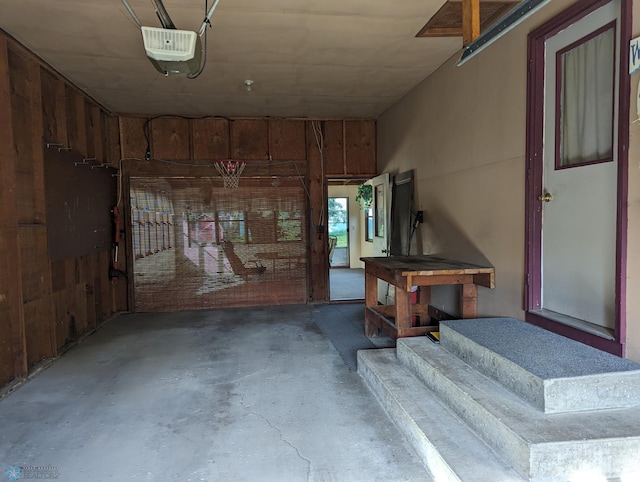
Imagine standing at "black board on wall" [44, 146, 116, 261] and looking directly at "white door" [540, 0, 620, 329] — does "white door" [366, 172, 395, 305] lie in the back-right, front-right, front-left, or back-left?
front-left

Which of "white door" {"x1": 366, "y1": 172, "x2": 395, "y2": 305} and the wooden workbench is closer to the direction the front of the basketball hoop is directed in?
the wooden workbench

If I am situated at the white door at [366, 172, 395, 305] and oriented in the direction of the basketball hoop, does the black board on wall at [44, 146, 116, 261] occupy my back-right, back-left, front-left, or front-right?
front-left

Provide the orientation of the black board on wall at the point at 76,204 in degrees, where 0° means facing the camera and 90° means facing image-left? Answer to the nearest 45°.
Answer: approximately 315°

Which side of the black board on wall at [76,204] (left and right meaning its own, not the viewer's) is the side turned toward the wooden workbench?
front

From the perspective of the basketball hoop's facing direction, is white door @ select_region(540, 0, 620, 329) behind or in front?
in front

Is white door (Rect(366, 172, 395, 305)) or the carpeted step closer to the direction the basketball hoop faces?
the carpeted step

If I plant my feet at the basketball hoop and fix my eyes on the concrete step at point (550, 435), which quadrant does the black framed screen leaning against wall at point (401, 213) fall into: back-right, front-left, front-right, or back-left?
front-left

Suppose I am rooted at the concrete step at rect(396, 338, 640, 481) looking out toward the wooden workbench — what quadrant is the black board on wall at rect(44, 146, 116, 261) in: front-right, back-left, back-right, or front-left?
front-left

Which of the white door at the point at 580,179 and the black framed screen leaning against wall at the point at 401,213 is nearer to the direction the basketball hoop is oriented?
the white door

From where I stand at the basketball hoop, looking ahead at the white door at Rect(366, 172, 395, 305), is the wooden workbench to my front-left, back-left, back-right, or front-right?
front-right

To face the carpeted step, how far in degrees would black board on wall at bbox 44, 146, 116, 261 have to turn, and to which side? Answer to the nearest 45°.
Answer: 0° — it already faces it

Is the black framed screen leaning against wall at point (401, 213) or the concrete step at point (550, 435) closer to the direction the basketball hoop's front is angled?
the concrete step

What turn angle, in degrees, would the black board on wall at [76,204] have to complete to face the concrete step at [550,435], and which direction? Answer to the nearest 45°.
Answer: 0° — it already faces it

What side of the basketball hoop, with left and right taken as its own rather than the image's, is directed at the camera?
front

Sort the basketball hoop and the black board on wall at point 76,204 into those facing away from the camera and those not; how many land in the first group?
0

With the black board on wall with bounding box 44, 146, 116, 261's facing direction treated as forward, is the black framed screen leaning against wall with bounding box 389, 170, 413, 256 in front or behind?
in front

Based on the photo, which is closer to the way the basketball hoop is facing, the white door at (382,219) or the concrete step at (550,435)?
the concrete step

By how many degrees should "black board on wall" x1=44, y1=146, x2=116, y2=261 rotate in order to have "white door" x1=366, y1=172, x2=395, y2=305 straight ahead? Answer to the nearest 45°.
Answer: approximately 45° to its left
